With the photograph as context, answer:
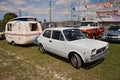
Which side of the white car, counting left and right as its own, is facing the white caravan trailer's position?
back

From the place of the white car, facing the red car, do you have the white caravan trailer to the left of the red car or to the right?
left

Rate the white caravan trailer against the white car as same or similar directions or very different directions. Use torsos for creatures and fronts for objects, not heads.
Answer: same or similar directions

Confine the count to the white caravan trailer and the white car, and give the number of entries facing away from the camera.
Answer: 0

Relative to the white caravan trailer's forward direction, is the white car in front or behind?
in front

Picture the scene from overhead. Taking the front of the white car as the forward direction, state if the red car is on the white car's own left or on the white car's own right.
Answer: on the white car's own left

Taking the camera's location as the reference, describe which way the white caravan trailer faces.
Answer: facing the viewer and to the right of the viewer
